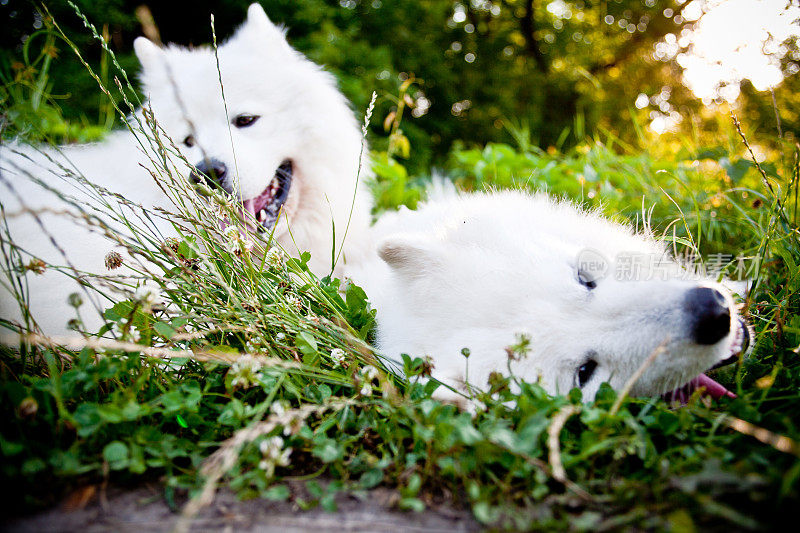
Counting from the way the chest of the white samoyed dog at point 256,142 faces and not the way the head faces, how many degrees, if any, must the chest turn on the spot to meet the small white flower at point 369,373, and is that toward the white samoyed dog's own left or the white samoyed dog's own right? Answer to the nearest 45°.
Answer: approximately 90° to the white samoyed dog's own right

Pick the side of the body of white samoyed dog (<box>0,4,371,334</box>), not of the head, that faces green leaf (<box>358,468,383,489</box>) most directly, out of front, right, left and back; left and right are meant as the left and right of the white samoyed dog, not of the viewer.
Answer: right

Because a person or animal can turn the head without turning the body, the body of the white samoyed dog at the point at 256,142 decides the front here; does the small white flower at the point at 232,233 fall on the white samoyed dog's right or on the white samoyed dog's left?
on the white samoyed dog's right

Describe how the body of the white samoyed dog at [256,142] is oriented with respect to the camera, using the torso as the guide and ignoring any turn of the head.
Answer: to the viewer's right
